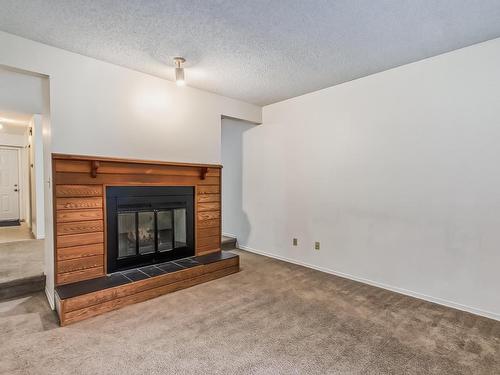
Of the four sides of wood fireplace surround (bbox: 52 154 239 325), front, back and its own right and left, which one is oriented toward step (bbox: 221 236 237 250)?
left

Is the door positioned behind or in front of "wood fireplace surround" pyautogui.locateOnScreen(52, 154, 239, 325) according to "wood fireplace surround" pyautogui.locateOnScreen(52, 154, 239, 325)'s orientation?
behind

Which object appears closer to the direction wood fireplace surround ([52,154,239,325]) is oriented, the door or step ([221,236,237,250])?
the step

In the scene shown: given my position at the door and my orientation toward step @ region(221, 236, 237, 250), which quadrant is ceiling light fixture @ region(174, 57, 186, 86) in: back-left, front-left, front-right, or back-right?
front-right

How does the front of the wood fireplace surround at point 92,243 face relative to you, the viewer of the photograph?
facing the viewer and to the right of the viewer
